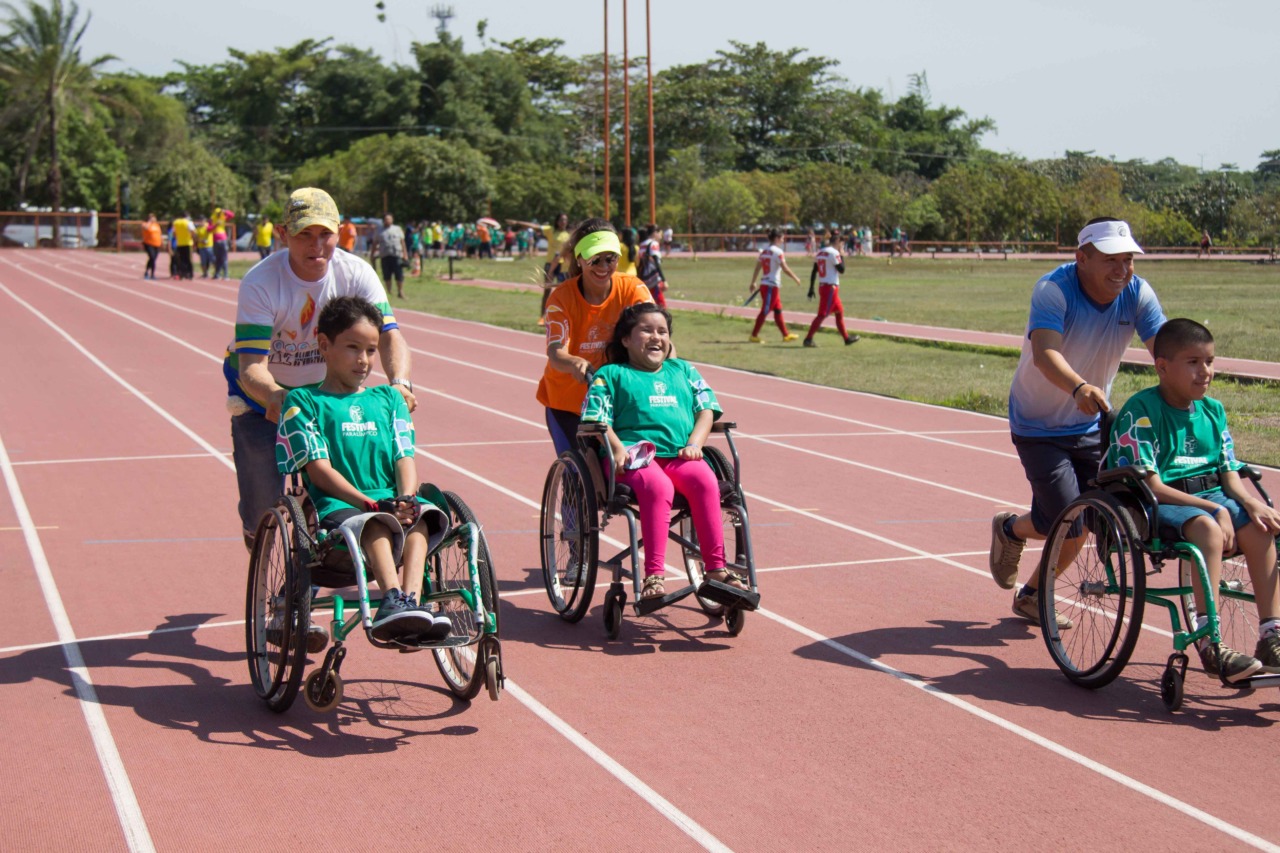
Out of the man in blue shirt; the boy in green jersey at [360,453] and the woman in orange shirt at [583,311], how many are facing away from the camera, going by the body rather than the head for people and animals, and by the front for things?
0

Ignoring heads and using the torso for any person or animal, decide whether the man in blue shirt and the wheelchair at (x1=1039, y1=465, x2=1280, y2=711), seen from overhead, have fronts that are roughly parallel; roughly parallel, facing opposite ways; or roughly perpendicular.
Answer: roughly parallel

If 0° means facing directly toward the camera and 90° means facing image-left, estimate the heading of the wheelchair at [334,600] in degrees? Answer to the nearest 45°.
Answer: approximately 315°

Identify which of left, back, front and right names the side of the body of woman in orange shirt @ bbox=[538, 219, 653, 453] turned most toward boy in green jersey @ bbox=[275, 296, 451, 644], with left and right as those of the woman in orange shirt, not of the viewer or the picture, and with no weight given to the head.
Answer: right

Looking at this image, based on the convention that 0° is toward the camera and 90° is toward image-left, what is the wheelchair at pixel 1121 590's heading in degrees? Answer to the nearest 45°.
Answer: approximately 315°

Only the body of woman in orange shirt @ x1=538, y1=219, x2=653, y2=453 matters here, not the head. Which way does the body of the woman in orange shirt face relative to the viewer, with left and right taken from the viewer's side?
facing the viewer and to the right of the viewer

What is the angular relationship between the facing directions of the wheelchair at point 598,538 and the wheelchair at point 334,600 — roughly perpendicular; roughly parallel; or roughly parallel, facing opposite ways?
roughly parallel

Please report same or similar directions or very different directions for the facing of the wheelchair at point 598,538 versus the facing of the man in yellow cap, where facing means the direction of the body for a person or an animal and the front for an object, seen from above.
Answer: same or similar directions

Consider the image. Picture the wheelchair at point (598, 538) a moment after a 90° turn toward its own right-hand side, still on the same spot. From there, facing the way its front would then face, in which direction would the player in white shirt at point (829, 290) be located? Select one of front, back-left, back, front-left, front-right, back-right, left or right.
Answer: back-right

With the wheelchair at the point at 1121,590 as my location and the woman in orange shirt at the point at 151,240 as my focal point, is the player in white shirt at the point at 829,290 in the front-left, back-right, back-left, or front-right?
front-right

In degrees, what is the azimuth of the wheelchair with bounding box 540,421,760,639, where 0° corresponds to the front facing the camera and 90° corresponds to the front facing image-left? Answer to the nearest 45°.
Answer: approximately 315°

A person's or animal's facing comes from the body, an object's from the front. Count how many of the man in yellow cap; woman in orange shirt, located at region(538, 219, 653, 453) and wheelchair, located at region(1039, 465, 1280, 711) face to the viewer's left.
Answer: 0
